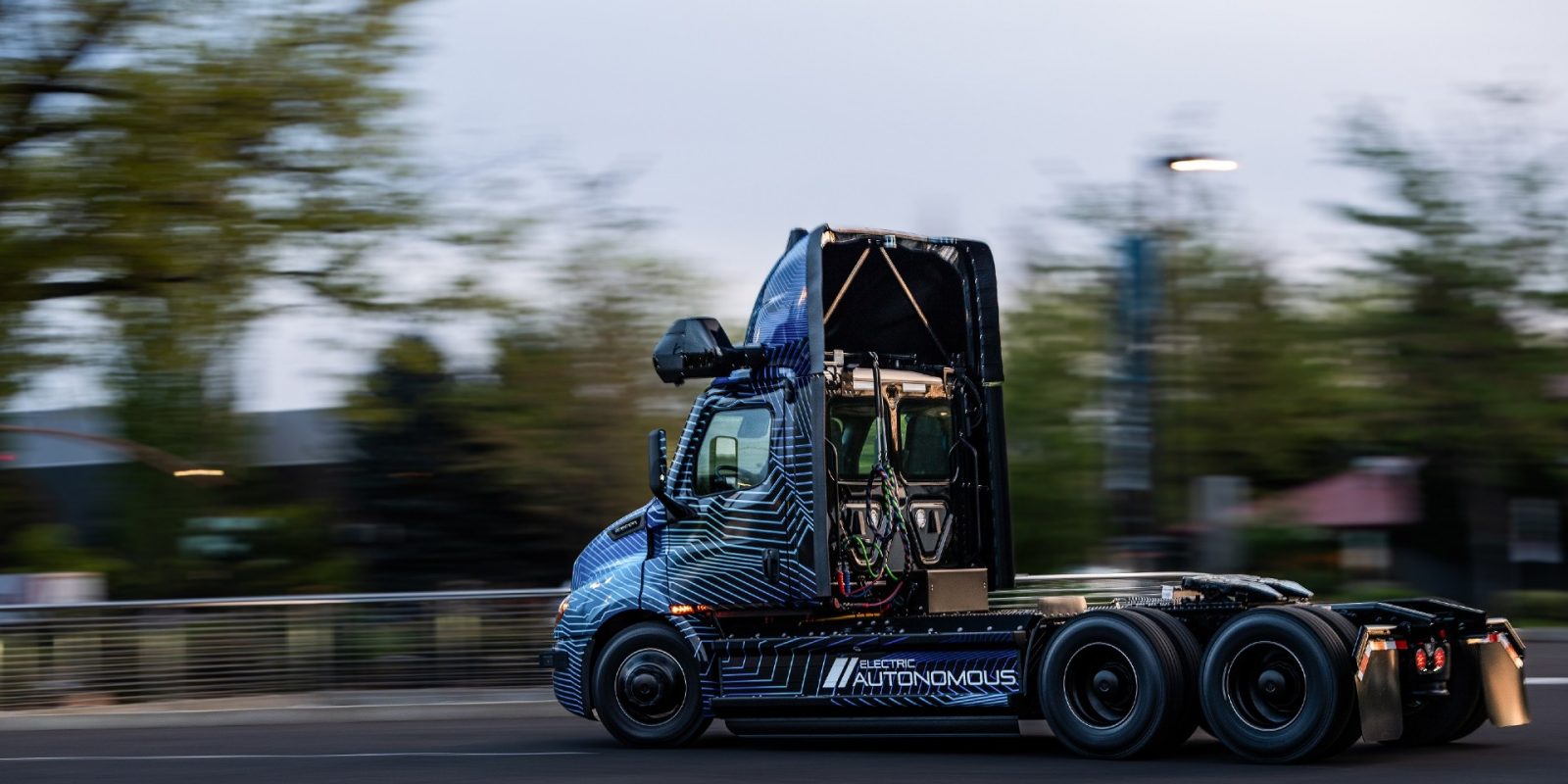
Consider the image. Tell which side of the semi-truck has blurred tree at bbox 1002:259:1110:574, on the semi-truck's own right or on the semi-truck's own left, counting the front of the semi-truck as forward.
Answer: on the semi-truck's own right

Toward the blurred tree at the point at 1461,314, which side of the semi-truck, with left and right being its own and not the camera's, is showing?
right

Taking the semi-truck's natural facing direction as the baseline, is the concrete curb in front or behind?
in front

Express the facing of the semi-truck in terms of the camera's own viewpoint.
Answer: facing away from the viewer and to the left of the viewer

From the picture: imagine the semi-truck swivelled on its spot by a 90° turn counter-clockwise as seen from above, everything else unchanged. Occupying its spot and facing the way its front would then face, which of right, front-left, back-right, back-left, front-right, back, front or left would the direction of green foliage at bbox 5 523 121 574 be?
right

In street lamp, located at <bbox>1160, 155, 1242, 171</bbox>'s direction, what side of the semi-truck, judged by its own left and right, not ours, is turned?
right

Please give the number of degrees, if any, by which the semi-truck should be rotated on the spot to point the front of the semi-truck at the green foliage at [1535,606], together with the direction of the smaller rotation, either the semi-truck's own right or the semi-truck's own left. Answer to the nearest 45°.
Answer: approximately 90° to the semi-truck's own right

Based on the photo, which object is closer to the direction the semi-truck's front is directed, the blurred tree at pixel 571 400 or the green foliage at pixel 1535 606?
the blurred tree

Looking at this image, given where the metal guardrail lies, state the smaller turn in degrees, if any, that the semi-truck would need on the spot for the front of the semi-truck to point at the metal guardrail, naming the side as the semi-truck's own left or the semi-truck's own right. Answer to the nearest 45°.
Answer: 0° — it already faces it
